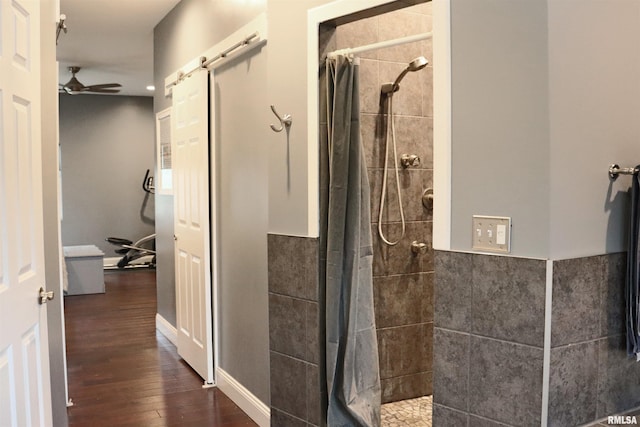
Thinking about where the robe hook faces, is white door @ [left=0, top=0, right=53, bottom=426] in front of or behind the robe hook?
in front

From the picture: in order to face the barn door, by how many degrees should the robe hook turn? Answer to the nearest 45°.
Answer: approximately 90° to its right

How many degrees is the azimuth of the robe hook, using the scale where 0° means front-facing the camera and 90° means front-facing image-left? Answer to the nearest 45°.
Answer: approximately 45°

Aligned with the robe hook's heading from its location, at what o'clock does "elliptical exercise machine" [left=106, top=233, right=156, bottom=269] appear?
The elliptical exercise machine is roughly at 4 o'clock from the robe hook.

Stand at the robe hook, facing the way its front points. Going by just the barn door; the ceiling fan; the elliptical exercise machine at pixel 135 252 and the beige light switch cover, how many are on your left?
1
